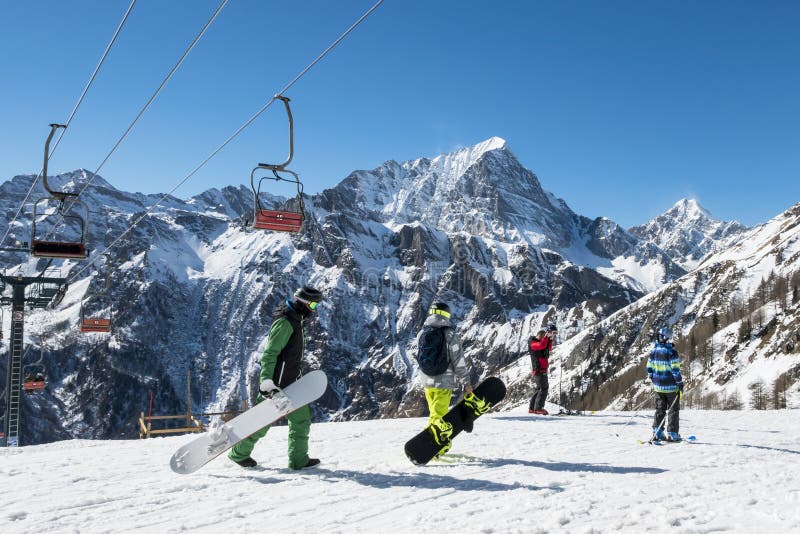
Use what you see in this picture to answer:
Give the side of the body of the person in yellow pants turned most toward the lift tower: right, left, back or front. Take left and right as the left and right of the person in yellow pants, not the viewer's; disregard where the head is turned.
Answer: left

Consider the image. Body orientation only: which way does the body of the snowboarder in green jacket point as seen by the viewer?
to the viewer's right

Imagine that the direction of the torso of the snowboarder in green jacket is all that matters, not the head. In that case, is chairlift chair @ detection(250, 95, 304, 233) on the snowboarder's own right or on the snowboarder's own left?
on the snowboarder's own left

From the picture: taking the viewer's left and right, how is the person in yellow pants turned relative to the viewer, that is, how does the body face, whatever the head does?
facing away from the viewer and to the right of the viewer

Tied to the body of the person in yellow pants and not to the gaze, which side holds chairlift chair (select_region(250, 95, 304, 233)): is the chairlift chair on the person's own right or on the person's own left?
on the person's own left

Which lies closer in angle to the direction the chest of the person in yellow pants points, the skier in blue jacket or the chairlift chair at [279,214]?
the skier in blue jacket
